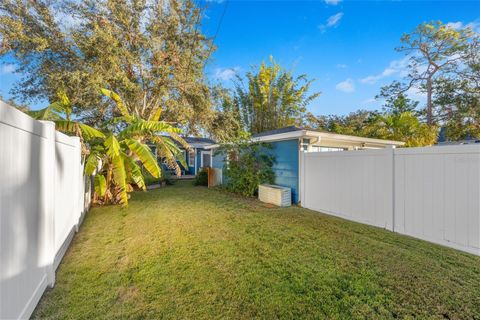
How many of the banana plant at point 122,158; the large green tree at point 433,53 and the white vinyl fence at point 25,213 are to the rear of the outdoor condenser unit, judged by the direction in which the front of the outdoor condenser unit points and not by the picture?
1

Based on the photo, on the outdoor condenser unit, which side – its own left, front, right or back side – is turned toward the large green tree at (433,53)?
back

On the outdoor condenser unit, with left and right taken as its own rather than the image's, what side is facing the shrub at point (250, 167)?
right

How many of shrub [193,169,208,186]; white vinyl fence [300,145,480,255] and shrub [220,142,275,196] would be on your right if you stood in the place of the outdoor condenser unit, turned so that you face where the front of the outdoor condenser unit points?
2

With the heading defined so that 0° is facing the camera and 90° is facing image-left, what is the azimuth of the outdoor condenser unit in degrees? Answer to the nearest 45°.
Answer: approximately 45°

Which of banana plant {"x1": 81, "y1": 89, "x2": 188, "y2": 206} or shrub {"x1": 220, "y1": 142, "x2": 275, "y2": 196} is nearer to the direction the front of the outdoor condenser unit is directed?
the banana plant

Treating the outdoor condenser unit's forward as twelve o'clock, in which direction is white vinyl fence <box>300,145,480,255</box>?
The white vinyl fence is roughly at 9 o'clock from the outdoor condenser unit.
